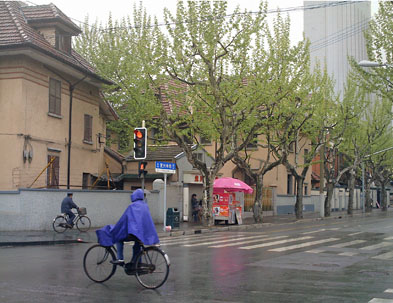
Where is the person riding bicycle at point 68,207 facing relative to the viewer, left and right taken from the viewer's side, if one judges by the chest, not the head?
facing to the right of the viewer

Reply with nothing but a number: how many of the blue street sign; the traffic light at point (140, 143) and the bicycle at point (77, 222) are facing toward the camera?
2

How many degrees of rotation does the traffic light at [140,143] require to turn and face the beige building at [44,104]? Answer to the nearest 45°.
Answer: approximately 135° to its right

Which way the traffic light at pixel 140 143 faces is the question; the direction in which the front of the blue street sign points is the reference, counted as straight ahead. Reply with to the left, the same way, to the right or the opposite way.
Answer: the same way

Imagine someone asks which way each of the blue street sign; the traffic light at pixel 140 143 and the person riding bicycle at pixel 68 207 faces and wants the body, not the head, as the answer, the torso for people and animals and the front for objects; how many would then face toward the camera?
2

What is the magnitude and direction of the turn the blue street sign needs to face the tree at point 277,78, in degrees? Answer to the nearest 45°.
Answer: approximately 135° to its left

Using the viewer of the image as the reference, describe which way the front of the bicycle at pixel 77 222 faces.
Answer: facing to the right of the viewer

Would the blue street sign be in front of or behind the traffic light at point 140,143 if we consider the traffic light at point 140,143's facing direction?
behind

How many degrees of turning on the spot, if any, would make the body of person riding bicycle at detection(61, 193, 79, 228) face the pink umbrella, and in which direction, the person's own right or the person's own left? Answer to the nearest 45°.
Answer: approximately 45° to the person's own left

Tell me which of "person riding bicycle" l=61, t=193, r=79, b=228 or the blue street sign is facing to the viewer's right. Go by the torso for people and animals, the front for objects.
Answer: the person riding bicycle

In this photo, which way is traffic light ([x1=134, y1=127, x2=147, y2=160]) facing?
toward the camera

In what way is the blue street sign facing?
toward the camera
